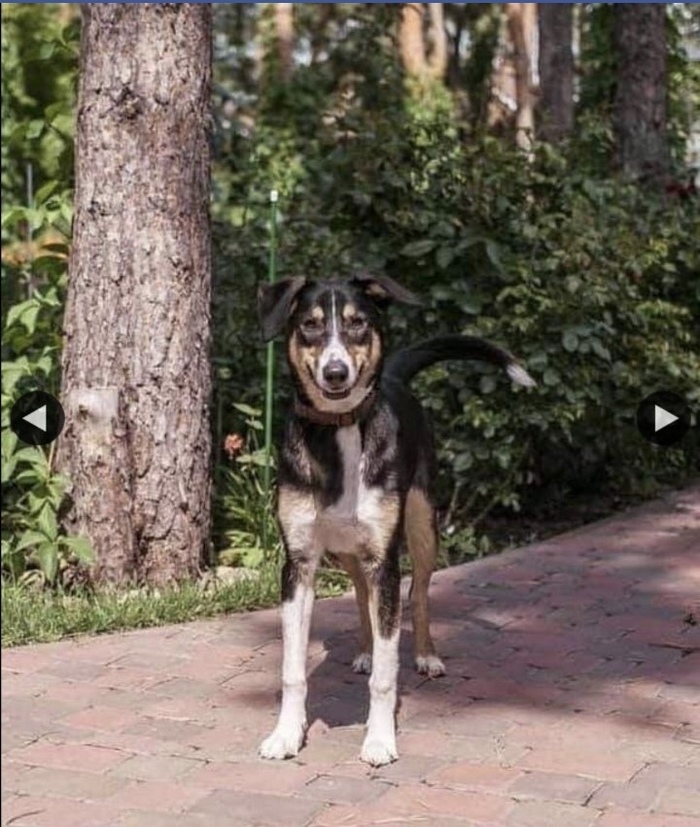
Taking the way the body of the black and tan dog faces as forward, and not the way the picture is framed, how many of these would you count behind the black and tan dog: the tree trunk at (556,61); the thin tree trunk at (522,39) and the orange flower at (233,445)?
3

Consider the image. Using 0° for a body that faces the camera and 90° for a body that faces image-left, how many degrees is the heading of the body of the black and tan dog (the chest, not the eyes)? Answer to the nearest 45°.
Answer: approximately 0°

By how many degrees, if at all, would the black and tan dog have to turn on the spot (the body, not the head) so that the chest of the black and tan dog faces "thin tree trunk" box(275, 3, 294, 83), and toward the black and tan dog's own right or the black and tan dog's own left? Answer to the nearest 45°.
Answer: approximately 180°

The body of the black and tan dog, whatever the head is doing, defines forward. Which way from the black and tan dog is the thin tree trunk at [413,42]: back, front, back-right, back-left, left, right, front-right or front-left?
back

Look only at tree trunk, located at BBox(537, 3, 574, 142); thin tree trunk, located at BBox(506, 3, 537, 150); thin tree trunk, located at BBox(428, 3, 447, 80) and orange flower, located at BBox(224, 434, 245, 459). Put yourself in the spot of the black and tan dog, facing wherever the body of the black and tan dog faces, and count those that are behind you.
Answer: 4

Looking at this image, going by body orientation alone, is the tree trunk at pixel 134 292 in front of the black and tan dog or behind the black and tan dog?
behind

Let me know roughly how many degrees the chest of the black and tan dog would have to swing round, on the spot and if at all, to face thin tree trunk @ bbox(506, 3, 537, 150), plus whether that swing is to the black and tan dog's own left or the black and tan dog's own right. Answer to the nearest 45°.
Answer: approximately 180°

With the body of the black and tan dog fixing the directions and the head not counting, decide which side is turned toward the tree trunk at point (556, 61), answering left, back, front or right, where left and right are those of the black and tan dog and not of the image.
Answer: back

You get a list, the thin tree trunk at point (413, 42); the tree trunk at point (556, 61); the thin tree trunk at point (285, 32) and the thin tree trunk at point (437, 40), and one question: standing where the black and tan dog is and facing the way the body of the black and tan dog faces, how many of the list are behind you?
4

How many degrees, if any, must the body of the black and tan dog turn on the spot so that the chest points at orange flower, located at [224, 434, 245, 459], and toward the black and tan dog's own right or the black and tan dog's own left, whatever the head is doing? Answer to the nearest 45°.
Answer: approximately 180°

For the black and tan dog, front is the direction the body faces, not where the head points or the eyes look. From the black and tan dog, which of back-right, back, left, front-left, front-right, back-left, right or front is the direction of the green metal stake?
back

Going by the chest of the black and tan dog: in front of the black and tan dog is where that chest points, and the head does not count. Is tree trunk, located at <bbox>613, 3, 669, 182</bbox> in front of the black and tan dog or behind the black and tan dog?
behind
